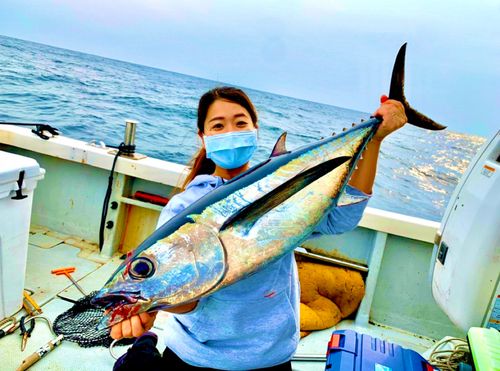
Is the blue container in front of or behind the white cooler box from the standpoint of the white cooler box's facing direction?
in front

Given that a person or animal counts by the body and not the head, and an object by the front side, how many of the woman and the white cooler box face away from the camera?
0

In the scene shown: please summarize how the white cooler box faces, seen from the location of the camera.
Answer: facing the viewer and to the right of the viewer

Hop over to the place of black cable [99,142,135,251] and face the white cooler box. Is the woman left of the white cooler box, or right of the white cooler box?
left

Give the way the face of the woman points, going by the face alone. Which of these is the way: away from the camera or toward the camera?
toward the camera

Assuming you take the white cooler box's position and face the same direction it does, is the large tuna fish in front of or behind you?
in front

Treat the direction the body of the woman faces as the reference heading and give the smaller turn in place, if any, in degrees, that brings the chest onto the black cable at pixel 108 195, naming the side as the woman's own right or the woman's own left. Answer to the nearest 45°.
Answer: approximately 135° to the woman's own right

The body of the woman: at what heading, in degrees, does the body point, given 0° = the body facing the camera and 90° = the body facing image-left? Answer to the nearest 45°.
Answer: approximately 0°
